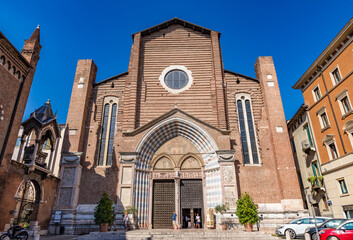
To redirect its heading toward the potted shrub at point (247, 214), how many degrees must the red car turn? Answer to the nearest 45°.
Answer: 0° — it already faces it

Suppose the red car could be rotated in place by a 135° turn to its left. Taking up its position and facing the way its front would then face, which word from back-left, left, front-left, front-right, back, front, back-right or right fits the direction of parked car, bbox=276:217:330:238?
back

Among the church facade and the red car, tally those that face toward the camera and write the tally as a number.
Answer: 1

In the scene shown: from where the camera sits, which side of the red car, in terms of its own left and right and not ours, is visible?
left

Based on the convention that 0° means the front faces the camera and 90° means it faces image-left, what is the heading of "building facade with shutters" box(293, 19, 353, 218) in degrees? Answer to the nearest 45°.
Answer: approximately 45°

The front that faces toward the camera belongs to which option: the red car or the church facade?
the church facade

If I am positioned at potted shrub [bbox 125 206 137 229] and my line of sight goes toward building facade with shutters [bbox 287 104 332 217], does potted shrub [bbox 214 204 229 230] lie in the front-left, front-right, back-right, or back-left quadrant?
front-right

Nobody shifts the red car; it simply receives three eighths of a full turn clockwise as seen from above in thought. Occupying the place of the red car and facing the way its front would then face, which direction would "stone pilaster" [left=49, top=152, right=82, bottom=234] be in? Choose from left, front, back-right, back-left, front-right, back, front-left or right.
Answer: back-left

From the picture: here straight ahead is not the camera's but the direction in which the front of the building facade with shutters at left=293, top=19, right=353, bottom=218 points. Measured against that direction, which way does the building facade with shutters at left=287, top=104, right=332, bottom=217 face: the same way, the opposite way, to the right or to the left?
the same way

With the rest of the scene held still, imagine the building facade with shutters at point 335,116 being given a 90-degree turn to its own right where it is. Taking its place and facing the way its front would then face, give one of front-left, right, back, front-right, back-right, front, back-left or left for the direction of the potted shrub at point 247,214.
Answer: left

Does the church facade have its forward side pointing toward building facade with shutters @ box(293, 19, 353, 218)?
no

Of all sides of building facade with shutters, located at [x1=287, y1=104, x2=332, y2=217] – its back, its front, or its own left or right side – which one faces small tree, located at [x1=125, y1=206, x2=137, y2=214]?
front

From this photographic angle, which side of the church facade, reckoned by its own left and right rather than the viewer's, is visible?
front

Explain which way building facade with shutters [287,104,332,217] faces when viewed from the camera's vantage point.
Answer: facing the viewer and to the left of the viewer

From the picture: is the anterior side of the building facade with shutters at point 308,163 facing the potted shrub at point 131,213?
yes

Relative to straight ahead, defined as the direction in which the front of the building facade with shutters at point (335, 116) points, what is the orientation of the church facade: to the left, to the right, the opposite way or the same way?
to the left
